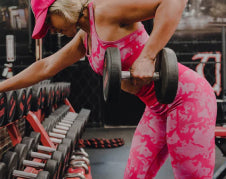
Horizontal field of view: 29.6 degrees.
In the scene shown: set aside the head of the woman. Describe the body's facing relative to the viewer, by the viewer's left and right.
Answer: facing the viewer and to the left of the viewer
